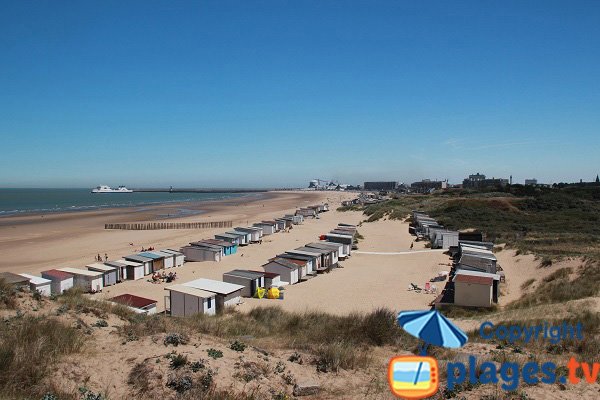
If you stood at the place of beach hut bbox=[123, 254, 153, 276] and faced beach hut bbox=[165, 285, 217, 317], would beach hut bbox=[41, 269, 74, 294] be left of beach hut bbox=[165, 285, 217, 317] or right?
right

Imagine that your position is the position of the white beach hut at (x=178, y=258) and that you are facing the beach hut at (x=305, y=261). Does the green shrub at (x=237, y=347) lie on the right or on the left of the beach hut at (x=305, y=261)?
right
